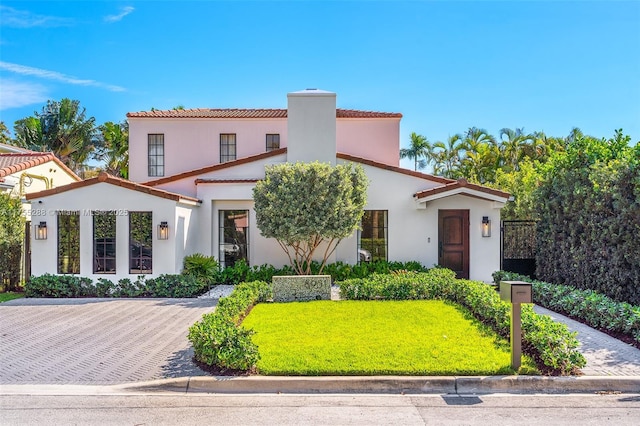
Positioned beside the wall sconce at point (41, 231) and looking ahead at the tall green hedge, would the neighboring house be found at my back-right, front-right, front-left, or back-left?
back-left

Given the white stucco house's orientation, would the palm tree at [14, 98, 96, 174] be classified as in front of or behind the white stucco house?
behind

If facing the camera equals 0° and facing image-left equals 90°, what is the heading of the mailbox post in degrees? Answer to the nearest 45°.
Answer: approximately 0°

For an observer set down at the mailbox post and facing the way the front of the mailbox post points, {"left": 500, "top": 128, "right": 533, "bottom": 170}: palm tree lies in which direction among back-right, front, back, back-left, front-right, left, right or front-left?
back

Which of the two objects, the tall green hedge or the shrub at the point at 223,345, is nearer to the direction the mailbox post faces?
the shrub

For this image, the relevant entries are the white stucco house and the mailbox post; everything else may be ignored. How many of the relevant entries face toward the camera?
2

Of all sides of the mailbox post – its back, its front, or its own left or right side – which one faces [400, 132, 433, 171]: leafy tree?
back

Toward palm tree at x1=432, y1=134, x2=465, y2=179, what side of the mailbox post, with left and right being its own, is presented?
back

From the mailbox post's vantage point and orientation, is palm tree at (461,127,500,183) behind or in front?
behind

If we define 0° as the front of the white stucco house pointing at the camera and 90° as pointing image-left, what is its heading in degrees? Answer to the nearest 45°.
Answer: approximately 0°
